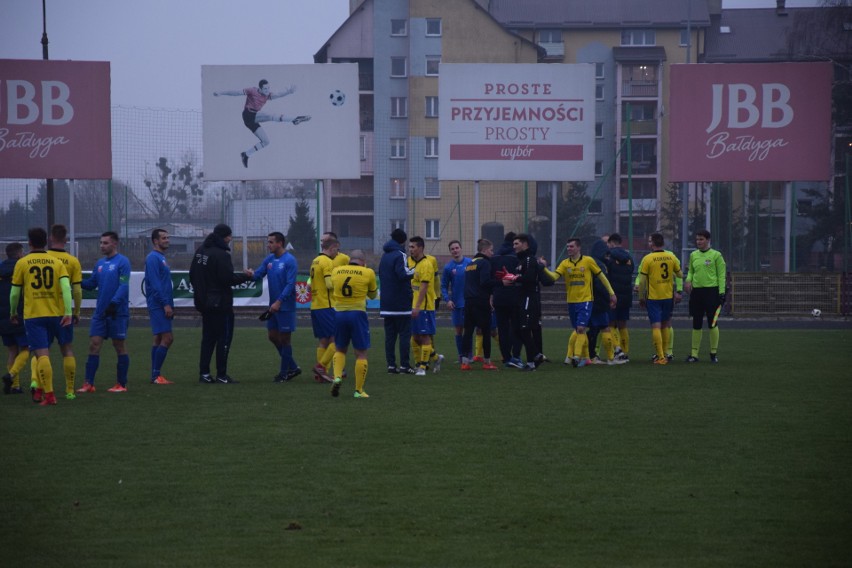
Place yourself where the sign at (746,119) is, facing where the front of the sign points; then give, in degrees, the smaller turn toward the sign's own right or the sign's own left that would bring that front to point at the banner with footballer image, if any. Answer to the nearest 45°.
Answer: approximately 90° to the sign's own right

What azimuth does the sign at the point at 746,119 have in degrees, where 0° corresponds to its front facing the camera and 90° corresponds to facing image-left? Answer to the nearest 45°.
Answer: approximately 0°

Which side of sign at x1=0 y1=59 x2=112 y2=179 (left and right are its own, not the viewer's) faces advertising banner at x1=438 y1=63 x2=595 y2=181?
left

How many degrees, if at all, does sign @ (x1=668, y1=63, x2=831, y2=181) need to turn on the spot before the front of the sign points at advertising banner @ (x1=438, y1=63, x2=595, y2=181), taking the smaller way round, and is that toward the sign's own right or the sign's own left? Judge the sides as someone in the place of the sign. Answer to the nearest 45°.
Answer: approximately 90° to the sign's own right

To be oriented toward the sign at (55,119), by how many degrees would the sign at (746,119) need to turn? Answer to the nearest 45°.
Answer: approximately 90° to its right

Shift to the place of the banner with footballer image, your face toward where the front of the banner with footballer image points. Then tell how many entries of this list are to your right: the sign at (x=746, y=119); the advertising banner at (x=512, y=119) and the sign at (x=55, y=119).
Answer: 1

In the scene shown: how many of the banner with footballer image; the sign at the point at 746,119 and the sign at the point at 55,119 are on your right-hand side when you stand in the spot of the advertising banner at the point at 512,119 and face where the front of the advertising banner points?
2

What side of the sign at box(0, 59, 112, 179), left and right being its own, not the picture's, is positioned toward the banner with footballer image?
left
